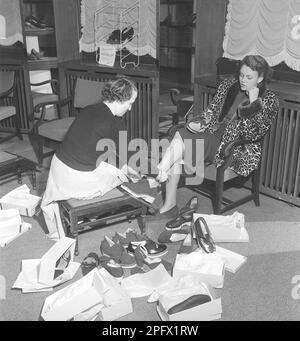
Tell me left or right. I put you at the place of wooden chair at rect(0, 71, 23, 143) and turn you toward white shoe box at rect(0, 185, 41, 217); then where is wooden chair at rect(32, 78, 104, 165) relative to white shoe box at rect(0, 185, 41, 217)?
left

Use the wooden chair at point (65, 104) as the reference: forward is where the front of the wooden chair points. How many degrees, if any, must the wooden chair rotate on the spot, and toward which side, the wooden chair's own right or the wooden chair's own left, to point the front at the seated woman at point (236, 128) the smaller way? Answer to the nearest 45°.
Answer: approximately 90° to the wooden chair's own left

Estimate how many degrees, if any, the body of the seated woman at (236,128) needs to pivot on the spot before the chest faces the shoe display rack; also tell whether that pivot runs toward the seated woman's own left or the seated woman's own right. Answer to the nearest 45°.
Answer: approximately 90° to the seated woman's own right

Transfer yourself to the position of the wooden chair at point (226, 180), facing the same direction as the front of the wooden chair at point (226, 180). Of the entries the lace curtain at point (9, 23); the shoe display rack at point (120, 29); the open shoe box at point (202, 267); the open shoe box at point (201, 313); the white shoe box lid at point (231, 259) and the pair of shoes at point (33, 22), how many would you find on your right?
3

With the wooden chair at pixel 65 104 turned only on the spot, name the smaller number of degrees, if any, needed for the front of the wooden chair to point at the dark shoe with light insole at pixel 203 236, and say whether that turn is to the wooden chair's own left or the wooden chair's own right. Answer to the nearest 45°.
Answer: approximately 45° to the wooden chair's own left

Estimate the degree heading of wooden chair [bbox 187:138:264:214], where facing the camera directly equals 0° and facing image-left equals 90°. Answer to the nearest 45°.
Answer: approximately 45°

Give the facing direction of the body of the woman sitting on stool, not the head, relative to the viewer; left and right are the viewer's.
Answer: facing away from the viewer and to the right of the viewer

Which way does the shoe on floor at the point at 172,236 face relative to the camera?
to the viewer's left

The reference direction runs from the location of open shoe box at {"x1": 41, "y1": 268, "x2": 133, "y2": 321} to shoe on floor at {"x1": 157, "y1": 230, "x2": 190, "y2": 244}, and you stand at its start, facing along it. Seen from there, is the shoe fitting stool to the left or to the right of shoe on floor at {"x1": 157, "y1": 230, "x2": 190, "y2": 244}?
left

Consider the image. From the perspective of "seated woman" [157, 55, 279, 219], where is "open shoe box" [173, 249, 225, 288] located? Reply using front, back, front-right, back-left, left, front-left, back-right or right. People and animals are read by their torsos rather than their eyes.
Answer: front-left

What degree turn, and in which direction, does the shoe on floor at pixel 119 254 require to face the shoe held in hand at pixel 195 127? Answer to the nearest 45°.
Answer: approximately 90° to its left

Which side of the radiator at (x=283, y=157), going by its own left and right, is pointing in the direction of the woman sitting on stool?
front

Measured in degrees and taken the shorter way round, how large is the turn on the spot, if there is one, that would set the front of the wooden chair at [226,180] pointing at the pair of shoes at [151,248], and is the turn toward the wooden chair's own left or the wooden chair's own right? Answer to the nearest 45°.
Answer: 0° — it already faces it
